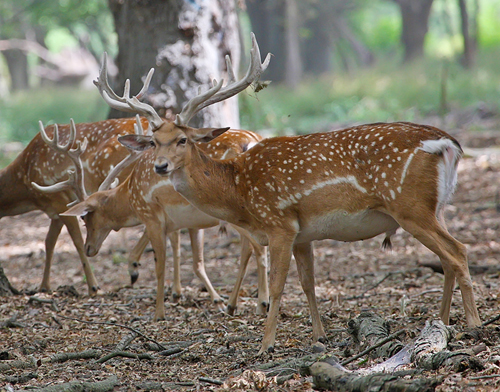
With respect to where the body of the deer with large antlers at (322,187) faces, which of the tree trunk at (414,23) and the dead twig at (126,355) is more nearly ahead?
the dead twig

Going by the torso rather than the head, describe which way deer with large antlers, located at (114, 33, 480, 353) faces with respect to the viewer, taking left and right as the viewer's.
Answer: facing to the left of the viewer

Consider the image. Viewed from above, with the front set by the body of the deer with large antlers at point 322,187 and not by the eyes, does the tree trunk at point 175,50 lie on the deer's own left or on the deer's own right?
on the deer's own right

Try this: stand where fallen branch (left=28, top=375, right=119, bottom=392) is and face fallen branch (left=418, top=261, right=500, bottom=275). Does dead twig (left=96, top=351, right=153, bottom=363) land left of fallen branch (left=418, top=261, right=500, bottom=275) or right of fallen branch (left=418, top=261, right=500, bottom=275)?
left
